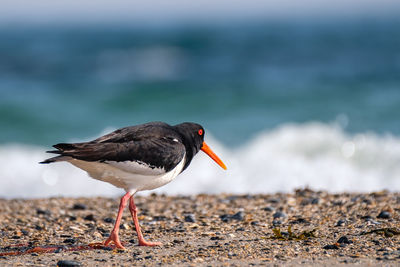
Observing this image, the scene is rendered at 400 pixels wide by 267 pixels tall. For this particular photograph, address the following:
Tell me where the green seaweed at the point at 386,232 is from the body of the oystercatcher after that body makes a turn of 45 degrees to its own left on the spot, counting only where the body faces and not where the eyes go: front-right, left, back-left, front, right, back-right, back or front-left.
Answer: front-right

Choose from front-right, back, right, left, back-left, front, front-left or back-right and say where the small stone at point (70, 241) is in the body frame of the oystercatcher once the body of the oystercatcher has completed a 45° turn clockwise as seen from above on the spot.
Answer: back

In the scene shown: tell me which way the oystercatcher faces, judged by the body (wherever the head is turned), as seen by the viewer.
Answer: to the viewer's right

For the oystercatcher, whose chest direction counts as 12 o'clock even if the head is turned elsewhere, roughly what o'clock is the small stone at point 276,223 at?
The small stone is roughly at 11 o'clock from the oystercatcher.

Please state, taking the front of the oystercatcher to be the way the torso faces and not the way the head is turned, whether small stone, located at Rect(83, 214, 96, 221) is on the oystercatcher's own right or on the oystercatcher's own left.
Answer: on the oystercatcher's own left

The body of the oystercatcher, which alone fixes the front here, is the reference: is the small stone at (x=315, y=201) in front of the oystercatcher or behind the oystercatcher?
in front

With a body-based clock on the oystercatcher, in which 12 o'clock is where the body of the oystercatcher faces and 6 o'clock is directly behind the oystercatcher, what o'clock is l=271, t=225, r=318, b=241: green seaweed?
The green seaweed is roughly at 12 o'clock from the oystercatcher.

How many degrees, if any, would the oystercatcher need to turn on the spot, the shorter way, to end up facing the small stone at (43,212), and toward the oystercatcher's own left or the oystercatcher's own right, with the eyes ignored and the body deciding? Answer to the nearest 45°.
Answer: approximately 135° to the oystercatcher's own left

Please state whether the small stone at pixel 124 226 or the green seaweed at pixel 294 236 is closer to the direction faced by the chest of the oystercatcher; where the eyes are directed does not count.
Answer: the green seaweed

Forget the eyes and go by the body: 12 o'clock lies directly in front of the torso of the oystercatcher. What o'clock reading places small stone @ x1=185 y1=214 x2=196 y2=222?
The small stone is roughly at 10 o'clock from the oystercatcher.

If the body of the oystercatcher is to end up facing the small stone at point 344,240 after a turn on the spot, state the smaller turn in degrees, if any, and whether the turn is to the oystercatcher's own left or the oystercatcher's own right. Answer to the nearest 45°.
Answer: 0° — it already faces it

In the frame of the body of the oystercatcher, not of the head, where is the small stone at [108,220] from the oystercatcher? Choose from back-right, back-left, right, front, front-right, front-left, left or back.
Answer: left

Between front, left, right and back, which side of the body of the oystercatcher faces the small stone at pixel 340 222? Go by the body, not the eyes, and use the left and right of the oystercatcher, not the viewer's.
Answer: front

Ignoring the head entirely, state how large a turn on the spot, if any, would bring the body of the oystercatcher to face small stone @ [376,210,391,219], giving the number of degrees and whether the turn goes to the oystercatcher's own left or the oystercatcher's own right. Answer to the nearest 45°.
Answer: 0° — it already faces it

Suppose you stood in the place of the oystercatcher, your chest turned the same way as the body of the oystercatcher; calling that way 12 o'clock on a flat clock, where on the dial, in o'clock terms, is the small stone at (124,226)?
The small stone is roughly at 9 o'clock from the oystercatcher.
